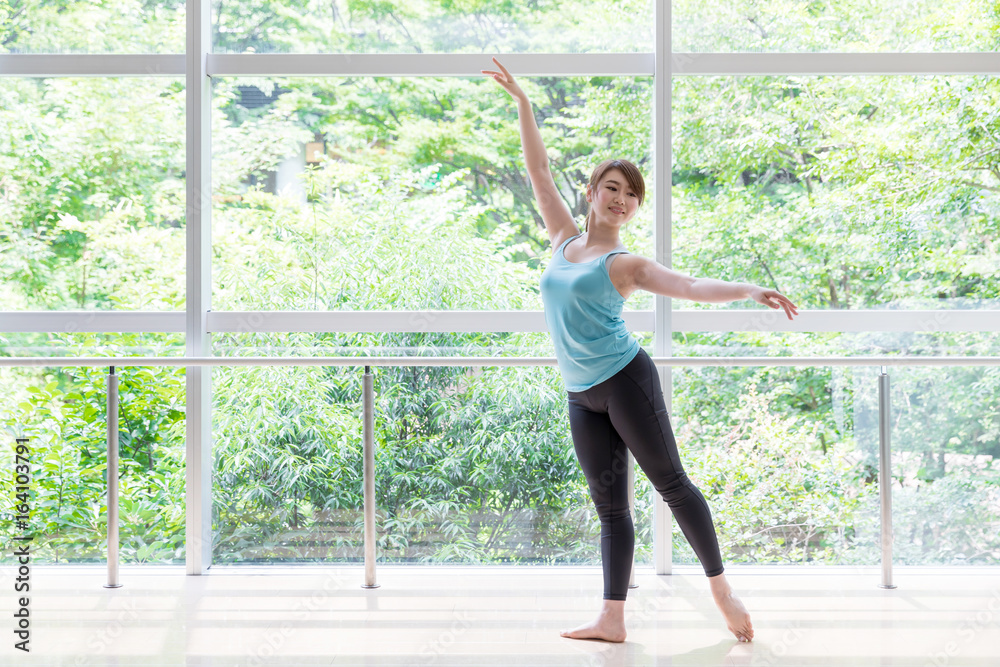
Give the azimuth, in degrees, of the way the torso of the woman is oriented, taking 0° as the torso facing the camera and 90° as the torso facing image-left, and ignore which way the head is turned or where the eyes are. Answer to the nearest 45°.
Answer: approximately 45°
